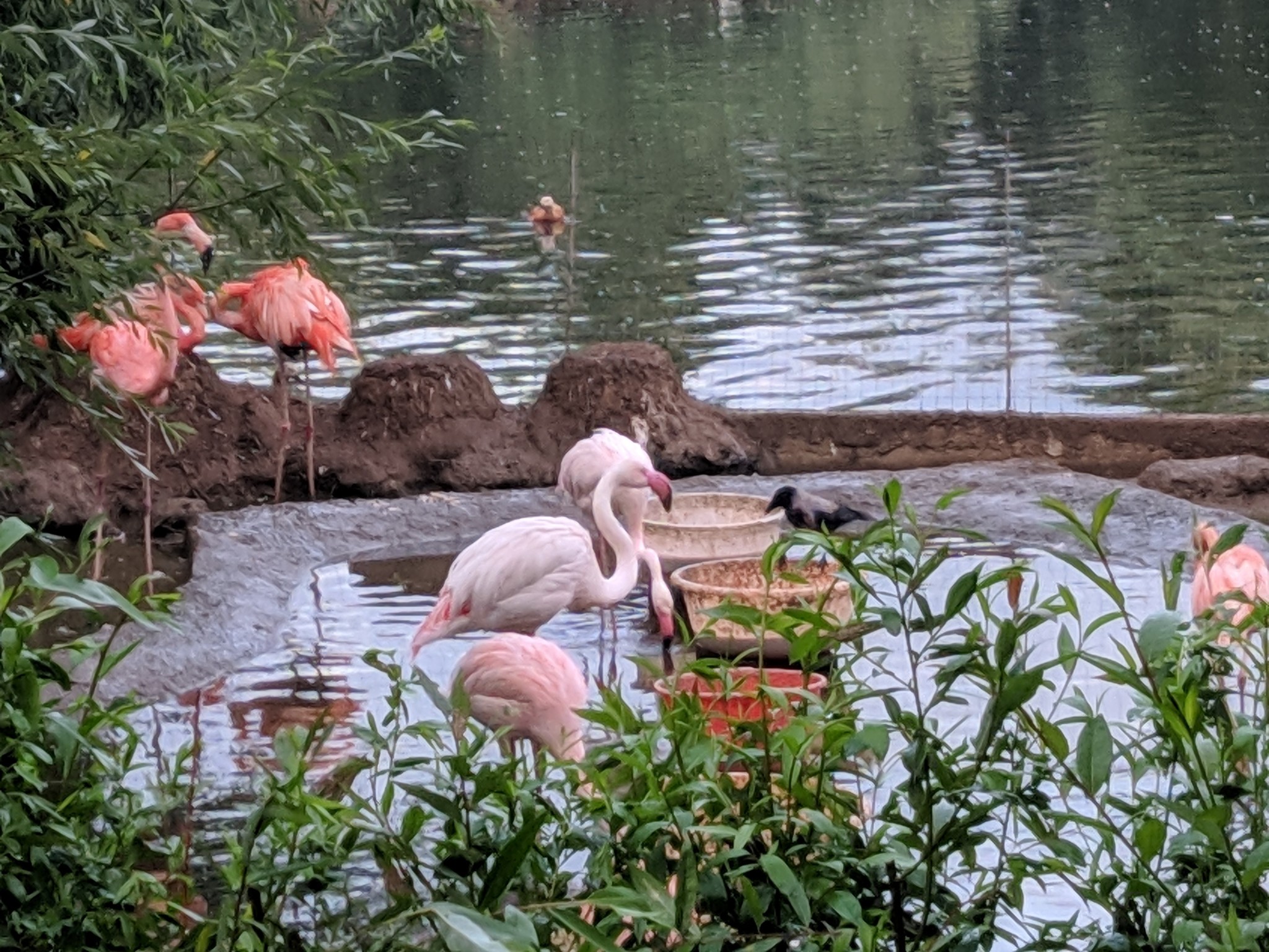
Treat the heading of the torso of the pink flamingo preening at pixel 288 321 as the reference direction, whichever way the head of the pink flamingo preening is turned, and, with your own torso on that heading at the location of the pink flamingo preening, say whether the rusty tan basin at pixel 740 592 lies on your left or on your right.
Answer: on your left

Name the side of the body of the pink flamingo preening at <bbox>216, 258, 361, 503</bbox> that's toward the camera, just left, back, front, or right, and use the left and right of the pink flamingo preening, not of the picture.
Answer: left

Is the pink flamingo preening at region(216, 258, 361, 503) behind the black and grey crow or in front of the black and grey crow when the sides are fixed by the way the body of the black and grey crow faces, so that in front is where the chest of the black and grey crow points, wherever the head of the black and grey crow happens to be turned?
in front

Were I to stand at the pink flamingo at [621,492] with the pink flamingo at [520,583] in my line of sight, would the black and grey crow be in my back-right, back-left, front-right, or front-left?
back-left

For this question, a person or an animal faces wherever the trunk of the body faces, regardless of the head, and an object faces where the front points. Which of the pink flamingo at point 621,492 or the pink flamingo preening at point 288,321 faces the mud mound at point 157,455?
the pink flamingo preening

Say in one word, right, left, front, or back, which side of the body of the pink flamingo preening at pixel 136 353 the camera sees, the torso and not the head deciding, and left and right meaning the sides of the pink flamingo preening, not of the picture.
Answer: right

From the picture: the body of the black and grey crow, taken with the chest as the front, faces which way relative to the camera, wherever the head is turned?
to the viewer's left

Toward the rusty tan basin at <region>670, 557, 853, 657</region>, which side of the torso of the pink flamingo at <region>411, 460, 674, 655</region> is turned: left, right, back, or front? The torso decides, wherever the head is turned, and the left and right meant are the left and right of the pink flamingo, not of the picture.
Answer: front

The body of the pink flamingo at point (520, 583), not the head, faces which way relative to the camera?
to the viewer's right

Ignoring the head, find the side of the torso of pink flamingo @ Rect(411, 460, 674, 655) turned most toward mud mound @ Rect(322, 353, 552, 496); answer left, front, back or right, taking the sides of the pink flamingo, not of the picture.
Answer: left

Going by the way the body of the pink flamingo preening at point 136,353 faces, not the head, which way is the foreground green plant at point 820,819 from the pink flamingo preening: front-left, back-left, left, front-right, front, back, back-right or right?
right
